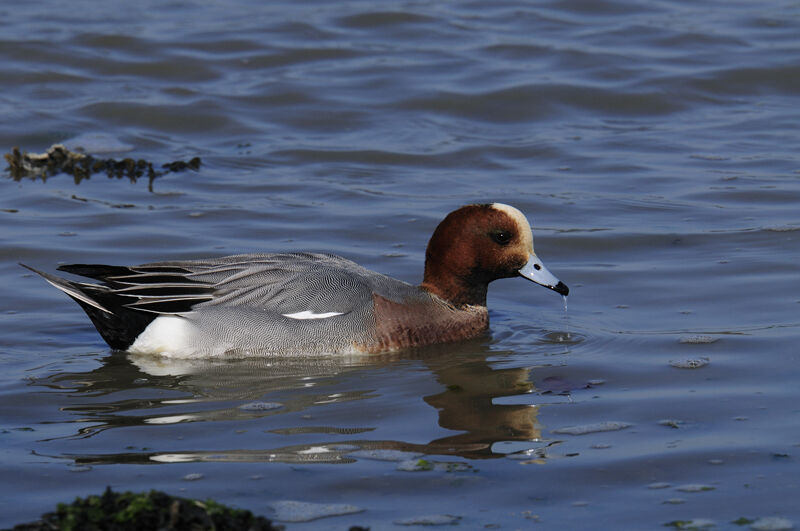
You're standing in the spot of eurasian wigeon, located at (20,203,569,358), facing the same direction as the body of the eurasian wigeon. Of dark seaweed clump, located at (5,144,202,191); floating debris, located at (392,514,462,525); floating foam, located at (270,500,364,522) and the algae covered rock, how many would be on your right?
3

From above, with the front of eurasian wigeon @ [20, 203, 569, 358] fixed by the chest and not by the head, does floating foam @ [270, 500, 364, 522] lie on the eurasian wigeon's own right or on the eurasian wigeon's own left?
on the eurasian wigeon's own right

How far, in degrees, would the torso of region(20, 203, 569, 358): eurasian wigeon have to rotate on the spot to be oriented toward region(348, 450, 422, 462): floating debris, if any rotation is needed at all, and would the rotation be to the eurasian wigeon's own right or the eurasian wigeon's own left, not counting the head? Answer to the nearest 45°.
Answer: approximately 90° to the eurasian wigeon's own right

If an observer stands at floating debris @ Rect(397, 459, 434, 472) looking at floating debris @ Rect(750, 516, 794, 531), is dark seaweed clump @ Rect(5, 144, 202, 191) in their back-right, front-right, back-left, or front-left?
back-left

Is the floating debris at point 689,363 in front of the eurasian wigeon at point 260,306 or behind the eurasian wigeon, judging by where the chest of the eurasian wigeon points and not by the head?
in front

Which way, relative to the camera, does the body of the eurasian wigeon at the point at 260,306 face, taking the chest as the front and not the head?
to the viewer's right

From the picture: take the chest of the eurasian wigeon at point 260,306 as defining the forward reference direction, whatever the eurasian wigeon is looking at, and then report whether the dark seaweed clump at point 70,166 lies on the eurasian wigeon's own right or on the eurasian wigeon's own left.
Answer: on the eurasian wigeon's own left

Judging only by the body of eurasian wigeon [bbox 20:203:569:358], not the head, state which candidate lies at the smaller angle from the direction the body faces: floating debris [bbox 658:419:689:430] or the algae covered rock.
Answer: the floating debris

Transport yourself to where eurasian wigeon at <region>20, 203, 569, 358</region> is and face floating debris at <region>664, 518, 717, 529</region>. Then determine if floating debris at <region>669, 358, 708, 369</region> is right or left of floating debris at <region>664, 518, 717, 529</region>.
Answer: left

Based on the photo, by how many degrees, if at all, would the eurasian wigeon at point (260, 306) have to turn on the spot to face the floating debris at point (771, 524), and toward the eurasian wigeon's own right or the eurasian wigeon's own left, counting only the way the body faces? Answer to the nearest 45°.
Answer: approximately 45° to the eurasian wigeon's own right

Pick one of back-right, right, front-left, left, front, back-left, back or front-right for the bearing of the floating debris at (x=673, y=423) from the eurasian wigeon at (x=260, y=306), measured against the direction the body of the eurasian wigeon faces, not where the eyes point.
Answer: front-right

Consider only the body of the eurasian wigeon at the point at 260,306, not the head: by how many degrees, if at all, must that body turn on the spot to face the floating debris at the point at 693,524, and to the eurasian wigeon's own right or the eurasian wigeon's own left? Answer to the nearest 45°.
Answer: approximately 45° to the eurasian wigeon's own right

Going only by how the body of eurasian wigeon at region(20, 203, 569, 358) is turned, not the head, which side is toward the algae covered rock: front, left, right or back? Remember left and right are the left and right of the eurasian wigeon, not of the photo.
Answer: right
